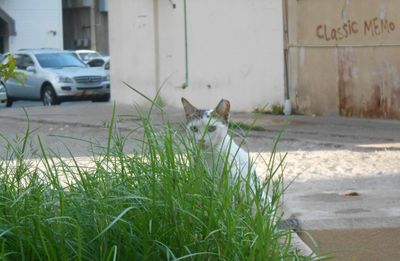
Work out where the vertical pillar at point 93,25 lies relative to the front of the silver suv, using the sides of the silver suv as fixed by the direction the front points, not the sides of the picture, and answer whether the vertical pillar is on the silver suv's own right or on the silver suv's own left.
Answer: on the silver suv's own left

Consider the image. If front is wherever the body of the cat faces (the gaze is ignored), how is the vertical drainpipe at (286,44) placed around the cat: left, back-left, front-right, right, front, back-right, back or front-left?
back-right

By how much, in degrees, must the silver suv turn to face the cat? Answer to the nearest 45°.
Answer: approximately 45° to its right

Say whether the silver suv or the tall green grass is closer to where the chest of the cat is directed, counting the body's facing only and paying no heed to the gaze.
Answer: the tall green grass

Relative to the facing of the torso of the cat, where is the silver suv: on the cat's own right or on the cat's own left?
on the cat's own right

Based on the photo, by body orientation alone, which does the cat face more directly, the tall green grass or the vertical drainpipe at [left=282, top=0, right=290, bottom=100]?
the tall green grass

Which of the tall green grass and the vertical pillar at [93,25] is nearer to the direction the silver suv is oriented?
the tall green grass

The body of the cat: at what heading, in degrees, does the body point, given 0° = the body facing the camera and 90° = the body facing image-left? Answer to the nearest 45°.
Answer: approximately 45°
